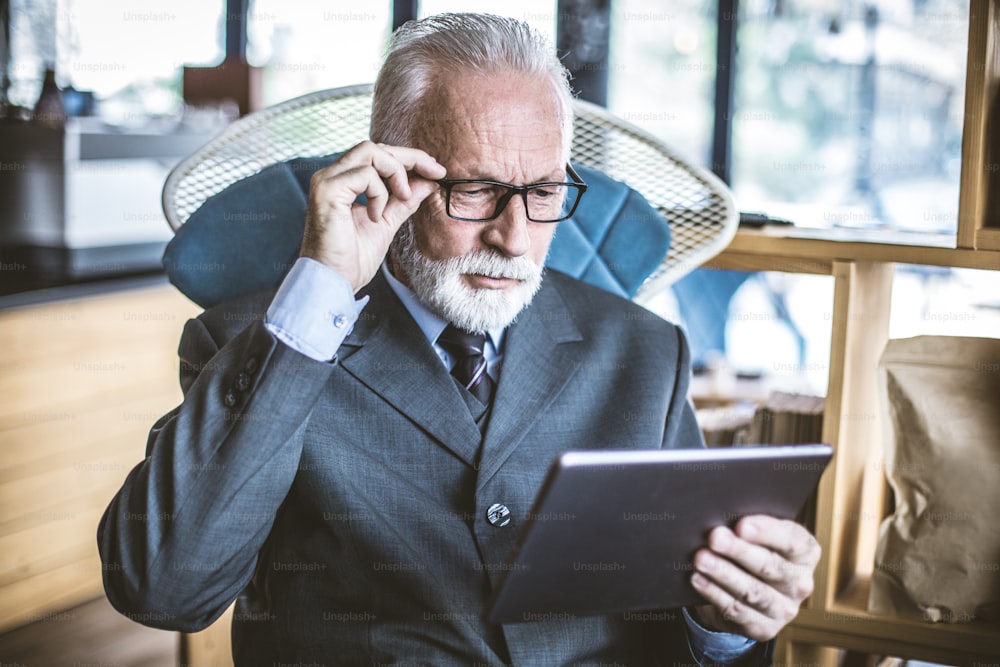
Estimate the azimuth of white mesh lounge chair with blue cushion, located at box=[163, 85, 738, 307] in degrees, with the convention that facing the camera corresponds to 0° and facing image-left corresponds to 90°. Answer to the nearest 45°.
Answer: approximately 0°

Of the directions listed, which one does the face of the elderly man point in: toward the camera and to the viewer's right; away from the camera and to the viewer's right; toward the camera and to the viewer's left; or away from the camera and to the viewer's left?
toward the camera and to the viewer's right
